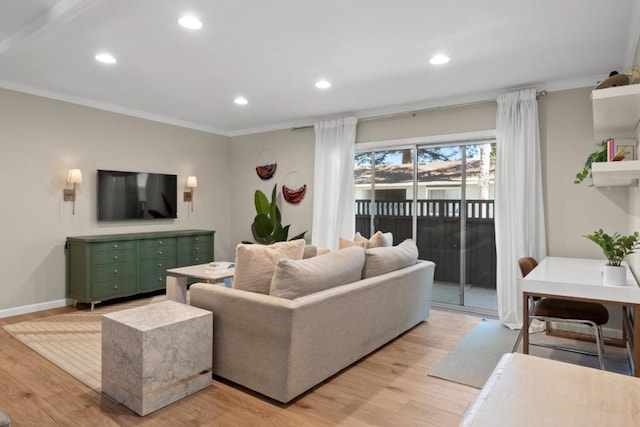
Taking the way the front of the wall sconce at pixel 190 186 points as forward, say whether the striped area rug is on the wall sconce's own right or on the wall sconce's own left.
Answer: on the wall sconce's own right

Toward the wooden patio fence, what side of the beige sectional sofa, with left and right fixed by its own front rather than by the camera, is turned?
right

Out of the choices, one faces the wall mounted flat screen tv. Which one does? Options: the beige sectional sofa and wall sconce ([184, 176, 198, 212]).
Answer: the beige sectional sofa

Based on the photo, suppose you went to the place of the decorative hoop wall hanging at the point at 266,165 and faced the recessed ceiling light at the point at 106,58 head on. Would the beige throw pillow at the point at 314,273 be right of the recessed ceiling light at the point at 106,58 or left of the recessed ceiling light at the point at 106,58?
left

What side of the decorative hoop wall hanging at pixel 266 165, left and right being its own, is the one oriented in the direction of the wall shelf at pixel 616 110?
left

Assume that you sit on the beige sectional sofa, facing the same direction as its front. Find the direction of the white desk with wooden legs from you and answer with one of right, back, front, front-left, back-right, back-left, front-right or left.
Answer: back-right

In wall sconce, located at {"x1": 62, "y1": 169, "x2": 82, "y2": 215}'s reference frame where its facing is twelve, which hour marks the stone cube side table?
The stone cube side table is roughly at 1 o'clock from the wall sconce.

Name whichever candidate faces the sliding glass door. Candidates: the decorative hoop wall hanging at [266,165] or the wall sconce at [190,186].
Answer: the wall sconce

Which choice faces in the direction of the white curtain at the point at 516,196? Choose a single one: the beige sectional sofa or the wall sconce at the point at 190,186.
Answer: the wall sconce

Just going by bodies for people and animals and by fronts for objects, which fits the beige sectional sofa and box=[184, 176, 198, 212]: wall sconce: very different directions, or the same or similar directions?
very different directions

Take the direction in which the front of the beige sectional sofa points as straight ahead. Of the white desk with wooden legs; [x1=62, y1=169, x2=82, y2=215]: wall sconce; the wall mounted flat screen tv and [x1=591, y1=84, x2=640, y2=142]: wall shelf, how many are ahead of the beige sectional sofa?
2
